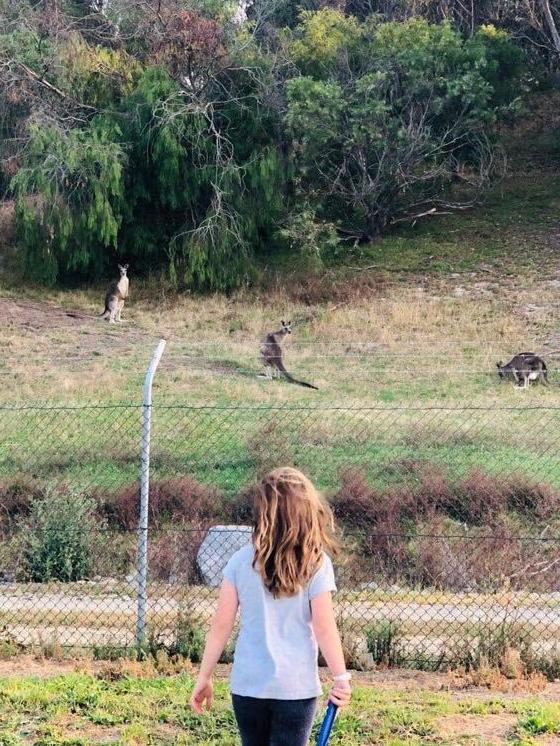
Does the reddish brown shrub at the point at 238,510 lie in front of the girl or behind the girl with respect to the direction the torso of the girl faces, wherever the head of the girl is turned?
in front

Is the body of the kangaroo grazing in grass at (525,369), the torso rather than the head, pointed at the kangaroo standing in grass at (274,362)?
yes

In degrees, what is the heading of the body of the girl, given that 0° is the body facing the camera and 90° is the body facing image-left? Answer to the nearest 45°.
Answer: approximately 180°

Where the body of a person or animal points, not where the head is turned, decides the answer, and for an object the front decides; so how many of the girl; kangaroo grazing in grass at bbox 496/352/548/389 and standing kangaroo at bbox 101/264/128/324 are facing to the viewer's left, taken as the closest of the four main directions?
1

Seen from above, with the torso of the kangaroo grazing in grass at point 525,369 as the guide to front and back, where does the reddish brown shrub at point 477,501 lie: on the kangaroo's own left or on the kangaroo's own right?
on the kangaroo's own left

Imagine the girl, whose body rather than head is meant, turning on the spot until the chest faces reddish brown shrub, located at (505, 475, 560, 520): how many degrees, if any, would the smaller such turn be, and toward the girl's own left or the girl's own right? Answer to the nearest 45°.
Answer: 0° — they already face it

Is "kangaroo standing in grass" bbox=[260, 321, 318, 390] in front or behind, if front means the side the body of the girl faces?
in front

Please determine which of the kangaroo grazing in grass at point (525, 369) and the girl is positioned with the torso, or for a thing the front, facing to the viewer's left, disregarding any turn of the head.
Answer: the kangaroo grazing in grass

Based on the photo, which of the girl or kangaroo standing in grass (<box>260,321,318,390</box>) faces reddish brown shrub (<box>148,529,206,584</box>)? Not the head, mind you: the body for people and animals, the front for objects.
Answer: the girl

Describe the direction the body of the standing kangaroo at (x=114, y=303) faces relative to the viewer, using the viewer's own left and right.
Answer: facing the viewer and to the right of the viewer

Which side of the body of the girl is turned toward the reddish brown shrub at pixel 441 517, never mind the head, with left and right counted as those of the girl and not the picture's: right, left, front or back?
front

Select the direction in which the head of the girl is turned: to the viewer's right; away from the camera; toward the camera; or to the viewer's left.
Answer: away from the camera

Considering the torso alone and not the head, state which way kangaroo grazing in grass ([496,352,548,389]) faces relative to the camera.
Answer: to the viewer's left

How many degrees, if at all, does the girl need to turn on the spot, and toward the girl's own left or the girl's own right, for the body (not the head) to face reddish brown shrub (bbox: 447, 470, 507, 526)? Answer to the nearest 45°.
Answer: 0° — they already face it
